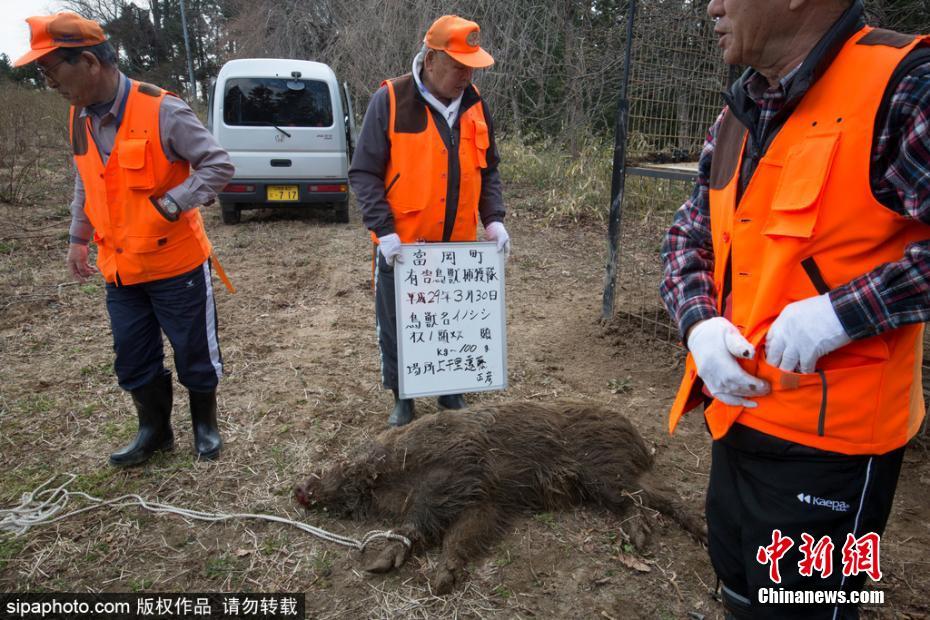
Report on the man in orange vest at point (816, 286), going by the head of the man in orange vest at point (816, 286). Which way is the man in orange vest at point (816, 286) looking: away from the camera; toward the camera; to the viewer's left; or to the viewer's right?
to the viewer's left

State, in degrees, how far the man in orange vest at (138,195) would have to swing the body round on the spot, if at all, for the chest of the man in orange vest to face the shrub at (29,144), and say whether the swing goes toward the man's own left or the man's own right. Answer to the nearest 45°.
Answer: approximately 135° to the man's own right

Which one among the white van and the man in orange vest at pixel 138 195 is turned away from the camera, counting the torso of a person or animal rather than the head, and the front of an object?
the white van

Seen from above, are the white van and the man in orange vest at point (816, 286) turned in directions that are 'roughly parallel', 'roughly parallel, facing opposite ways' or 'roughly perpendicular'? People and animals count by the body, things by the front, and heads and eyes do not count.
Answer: roughly perpendicular

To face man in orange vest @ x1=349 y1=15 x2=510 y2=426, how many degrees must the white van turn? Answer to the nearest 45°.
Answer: approximately 180°

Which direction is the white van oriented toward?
away from the camera

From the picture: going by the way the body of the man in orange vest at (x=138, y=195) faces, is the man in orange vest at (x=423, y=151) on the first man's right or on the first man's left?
on the first man's left

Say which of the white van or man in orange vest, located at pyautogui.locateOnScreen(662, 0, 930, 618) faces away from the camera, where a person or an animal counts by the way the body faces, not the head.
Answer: the white van

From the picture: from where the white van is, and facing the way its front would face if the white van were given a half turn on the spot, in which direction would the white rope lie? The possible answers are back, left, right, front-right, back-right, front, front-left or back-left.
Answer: front
